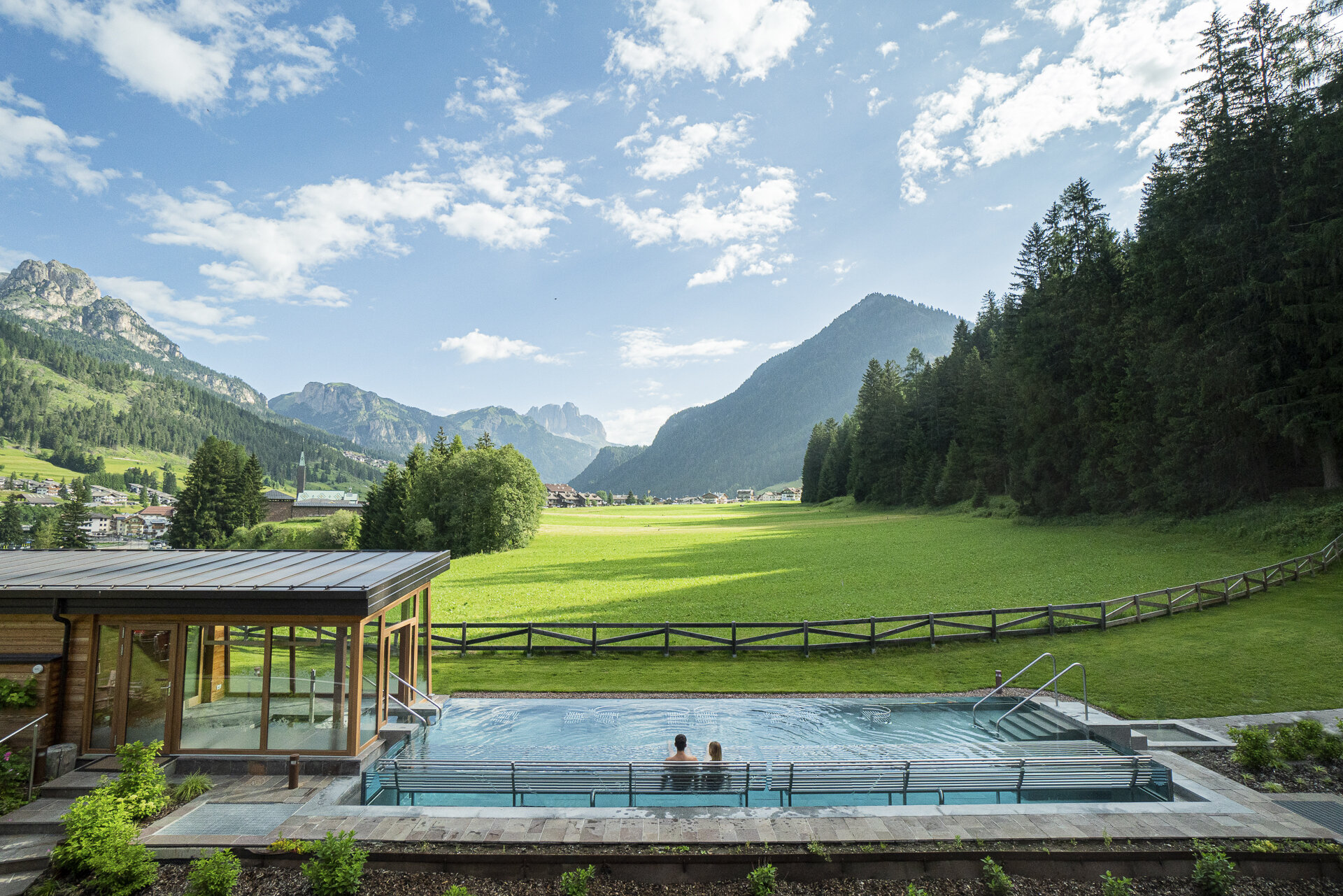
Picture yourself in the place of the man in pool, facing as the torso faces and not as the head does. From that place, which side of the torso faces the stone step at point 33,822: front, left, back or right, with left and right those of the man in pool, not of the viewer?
left

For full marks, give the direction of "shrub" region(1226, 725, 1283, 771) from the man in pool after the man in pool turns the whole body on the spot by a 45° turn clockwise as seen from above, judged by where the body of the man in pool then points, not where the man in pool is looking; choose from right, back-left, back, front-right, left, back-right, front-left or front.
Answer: front-right

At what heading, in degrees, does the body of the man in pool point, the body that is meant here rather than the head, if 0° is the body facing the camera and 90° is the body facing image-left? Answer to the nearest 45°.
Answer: approximately 180°

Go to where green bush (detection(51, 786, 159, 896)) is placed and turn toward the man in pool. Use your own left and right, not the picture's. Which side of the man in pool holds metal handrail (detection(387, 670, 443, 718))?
left

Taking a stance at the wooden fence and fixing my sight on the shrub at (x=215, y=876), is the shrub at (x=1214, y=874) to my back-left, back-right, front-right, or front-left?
front-left

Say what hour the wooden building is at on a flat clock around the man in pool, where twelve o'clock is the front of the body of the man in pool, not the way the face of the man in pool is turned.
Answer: The wooden building is roughly at 9 o'clock from the man in pool.

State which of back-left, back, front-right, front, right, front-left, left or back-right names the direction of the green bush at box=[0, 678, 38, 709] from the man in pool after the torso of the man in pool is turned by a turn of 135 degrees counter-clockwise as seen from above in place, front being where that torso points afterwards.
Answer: front-right

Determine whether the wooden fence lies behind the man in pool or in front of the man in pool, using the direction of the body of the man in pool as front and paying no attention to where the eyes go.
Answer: in front

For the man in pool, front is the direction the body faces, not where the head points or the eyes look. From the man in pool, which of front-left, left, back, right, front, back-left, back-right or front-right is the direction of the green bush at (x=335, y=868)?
back-left

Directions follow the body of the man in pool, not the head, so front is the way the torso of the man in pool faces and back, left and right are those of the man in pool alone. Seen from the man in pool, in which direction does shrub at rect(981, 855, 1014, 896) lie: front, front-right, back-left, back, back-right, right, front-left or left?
back-right

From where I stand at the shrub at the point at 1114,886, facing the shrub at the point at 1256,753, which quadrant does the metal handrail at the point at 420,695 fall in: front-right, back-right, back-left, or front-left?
back-left

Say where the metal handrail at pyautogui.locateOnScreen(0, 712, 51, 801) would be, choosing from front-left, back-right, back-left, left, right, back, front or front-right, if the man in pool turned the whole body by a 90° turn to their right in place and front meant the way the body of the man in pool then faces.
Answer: back

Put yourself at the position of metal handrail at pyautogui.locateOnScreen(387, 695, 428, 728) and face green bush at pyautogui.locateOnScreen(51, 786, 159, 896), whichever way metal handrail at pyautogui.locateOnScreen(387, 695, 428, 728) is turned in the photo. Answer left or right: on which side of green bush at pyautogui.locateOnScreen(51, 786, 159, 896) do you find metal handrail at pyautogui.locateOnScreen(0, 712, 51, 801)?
right

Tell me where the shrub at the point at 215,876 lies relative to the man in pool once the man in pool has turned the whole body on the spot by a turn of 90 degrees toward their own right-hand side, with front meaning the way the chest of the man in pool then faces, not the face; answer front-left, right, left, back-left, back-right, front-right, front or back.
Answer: back-right

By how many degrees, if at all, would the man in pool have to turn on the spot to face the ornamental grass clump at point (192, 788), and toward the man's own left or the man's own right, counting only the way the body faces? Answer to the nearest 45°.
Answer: approximately 90° to the man's own left
